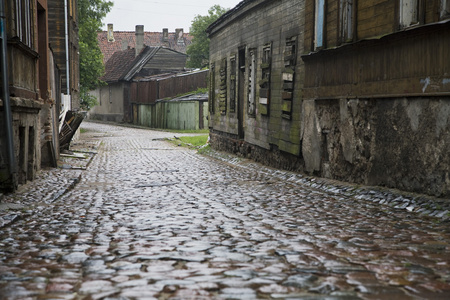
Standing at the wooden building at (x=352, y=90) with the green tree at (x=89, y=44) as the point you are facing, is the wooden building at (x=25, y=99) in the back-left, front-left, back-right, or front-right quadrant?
front-left

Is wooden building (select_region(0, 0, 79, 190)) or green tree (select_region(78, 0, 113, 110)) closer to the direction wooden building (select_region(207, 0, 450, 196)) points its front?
the wooden building

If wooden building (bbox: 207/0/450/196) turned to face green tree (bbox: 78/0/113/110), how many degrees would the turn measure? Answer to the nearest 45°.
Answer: approximately 90° to its right

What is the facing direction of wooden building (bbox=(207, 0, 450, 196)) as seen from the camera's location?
facing the viewer and to the left of the viewer

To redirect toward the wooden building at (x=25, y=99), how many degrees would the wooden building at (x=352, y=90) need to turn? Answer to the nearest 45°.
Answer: approximately 45° to its right
